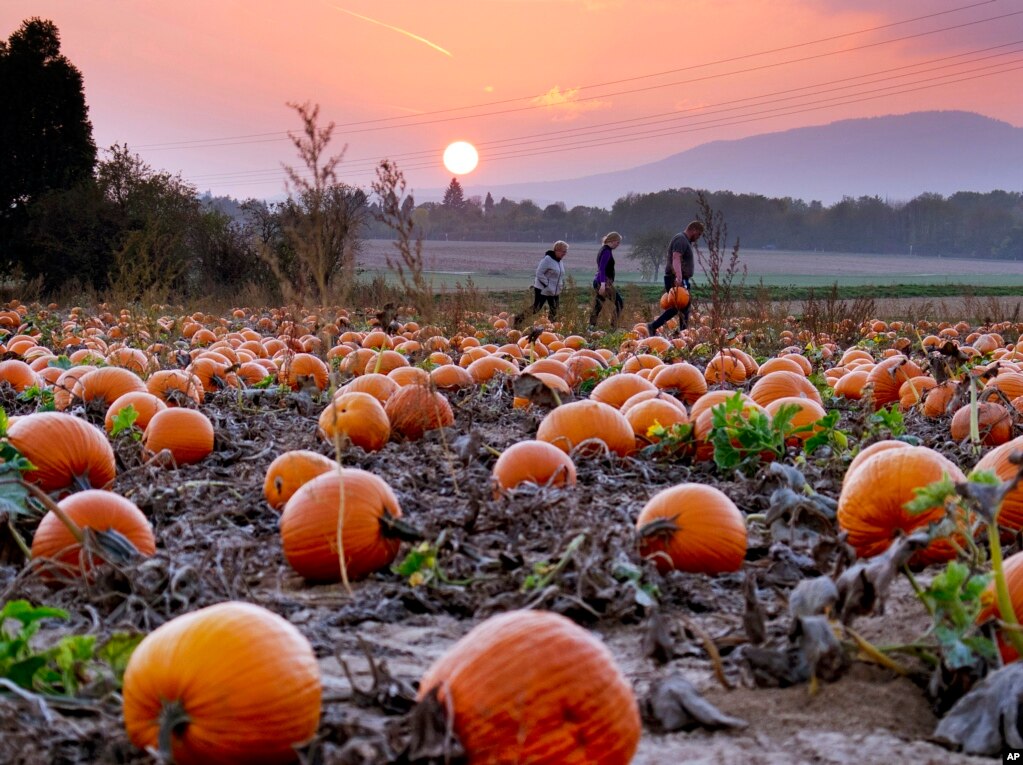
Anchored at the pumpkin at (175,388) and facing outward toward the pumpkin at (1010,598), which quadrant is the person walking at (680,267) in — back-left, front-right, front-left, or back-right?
back-left

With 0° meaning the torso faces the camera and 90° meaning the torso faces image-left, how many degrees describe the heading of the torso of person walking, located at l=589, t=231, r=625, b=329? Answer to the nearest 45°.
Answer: approximately 270°

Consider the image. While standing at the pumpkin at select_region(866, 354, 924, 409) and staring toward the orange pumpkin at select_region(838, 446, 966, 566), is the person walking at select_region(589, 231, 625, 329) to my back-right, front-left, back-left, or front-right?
back-right

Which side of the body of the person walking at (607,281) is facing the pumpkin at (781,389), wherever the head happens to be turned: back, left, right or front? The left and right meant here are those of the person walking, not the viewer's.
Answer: right

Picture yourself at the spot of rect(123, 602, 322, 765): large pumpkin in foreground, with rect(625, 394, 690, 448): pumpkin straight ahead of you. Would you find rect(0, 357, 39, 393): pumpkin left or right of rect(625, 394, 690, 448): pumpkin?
left

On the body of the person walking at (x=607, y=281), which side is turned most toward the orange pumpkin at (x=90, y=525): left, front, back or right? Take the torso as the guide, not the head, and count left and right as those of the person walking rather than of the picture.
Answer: right

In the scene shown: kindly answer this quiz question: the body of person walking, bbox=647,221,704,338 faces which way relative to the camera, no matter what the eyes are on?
to the viewer's right

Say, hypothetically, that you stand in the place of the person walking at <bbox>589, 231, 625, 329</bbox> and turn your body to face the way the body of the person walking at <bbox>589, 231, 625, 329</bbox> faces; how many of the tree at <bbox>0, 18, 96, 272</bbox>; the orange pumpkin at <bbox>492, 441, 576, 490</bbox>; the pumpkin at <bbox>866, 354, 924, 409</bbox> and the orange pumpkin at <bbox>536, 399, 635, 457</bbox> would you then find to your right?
3
